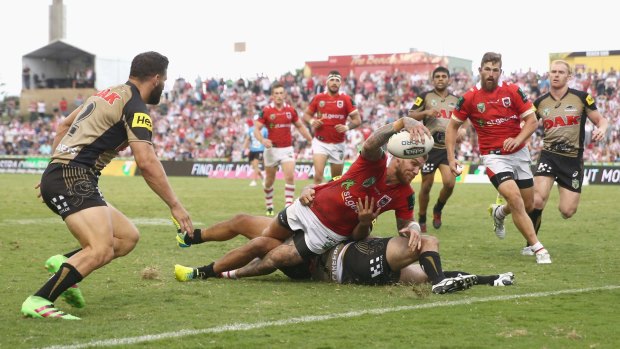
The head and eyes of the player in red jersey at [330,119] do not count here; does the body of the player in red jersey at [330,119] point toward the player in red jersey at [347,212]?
yes

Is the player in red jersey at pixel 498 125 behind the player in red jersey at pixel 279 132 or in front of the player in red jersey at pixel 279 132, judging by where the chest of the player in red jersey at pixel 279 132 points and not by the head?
in front

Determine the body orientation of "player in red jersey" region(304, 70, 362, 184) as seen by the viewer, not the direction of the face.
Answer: toward the camera

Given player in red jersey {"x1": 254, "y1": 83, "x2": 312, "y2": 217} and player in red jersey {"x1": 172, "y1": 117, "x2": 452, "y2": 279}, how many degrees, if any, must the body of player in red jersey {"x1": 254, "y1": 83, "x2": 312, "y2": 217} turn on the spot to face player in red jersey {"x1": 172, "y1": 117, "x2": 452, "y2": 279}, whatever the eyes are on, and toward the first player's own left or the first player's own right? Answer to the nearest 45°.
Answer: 0° — they already face them

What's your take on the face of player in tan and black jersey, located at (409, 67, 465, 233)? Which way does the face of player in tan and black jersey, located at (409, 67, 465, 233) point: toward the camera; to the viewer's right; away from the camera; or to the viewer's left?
toward the camera

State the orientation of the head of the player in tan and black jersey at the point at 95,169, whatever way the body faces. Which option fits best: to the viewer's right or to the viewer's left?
to the viewer's right

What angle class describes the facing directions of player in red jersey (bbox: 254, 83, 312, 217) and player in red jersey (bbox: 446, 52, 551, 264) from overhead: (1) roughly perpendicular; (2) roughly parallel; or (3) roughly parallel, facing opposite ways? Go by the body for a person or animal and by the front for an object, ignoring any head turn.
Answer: roughly parallel

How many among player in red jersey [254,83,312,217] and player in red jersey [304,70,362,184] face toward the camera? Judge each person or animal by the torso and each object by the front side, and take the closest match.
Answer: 2

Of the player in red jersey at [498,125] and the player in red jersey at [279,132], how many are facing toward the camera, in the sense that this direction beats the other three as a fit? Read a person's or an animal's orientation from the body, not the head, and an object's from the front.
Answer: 2

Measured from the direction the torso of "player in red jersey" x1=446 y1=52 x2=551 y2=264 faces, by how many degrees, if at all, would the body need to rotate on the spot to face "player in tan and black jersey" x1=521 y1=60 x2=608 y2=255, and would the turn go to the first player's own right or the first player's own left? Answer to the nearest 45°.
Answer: approximately 135° to the first player's own left

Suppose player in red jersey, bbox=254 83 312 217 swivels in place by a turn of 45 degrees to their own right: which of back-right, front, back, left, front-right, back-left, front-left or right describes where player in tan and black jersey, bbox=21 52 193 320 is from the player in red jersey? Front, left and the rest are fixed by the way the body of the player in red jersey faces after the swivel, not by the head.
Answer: front-left

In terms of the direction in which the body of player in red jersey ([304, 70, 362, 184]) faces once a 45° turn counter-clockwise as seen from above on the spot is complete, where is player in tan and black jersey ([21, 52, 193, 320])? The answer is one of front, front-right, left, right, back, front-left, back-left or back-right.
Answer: front-right
